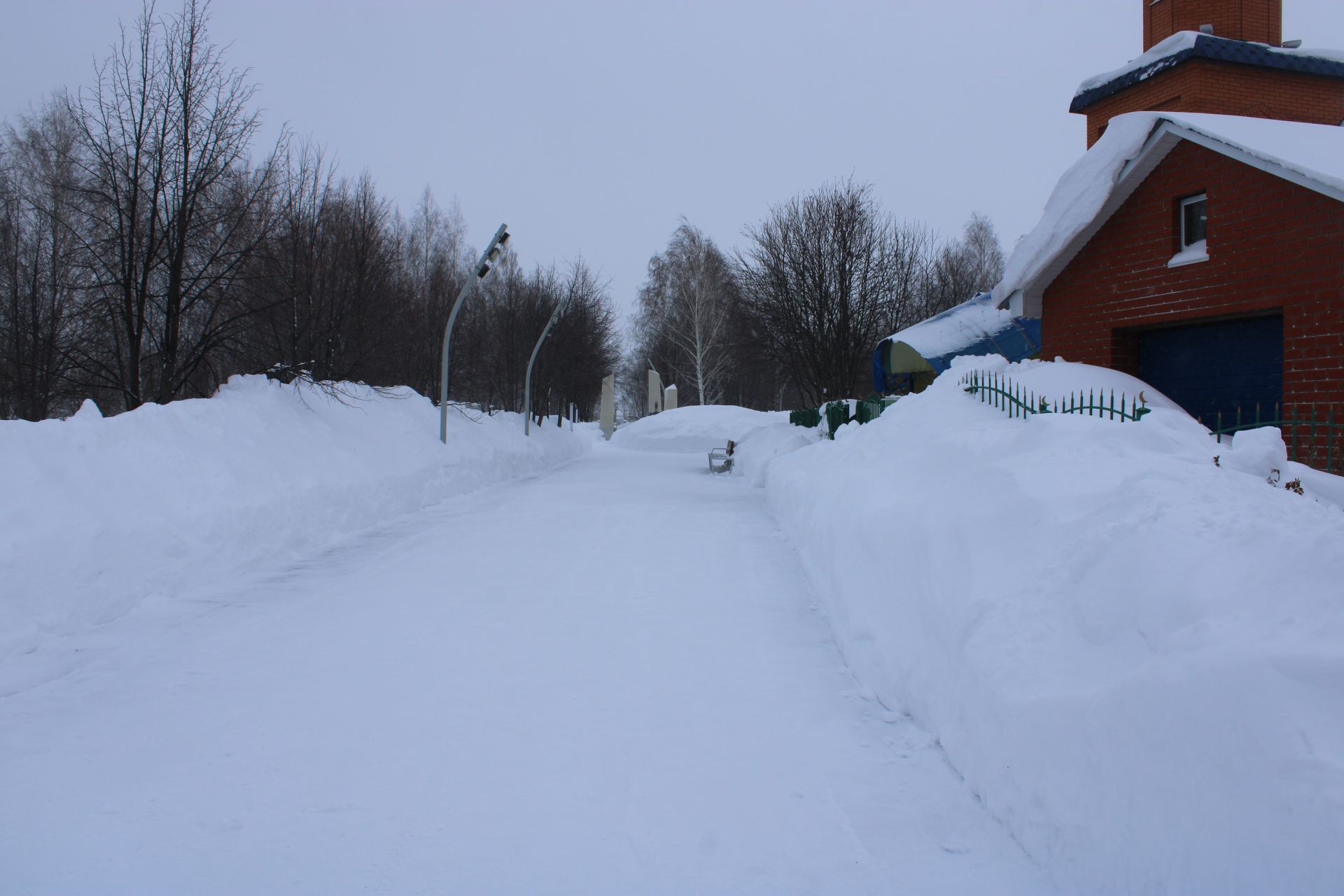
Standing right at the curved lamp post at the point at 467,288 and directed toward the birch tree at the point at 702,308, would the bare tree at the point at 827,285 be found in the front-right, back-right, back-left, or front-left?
front-right

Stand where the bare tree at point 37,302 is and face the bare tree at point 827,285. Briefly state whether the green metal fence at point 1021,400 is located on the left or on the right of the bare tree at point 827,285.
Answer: right

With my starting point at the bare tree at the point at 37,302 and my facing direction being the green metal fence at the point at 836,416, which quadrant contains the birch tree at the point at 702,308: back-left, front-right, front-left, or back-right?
front-left

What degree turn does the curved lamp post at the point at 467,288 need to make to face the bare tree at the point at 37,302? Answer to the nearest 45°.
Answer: approximately 180°

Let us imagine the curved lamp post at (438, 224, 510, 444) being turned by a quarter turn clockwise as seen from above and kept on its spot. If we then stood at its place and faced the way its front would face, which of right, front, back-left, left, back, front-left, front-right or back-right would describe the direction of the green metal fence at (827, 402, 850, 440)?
left

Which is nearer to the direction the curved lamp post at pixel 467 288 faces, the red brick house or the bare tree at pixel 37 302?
the red brick house

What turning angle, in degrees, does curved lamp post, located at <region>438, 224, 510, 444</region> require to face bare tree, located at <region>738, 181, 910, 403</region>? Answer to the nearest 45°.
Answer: approximately 45° to its left

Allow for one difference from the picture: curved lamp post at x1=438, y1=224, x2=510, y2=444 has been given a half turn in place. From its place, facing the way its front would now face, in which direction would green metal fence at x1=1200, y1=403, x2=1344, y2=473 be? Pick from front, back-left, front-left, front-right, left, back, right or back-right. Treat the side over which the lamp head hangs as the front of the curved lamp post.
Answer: back-left

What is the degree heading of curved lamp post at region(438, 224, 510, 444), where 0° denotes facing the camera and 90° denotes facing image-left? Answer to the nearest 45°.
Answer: approximately 270°

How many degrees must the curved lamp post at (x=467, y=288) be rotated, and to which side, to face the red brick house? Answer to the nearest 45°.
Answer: approximately 45° to its right
